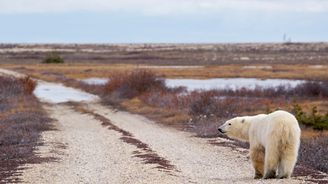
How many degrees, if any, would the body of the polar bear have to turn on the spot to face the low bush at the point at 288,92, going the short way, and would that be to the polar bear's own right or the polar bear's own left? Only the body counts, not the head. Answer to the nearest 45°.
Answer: approximately 45° to the polar bear's own right

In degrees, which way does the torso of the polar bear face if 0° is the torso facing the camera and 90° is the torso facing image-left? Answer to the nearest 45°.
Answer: approximately 135°

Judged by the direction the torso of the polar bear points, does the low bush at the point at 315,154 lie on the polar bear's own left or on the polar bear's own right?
on the polar bear's own right
